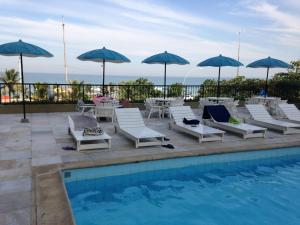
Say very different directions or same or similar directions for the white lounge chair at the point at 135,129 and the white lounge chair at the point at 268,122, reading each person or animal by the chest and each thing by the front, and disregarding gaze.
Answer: same or similar directions

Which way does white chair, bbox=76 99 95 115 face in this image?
to the viewer's right

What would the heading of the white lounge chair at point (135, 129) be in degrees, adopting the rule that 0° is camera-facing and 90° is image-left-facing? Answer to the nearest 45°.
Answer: approximately 315°

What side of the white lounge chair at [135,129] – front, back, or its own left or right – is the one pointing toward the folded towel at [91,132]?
right

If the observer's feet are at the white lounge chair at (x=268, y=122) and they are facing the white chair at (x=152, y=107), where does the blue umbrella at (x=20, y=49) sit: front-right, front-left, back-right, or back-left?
front-left

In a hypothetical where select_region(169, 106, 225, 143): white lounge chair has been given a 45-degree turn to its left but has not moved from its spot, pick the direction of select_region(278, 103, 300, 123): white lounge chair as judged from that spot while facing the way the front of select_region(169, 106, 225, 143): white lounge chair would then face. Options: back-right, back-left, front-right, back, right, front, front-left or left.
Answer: front-left

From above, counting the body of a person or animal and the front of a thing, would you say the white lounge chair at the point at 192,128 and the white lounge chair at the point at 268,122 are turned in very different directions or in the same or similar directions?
same or similar directions

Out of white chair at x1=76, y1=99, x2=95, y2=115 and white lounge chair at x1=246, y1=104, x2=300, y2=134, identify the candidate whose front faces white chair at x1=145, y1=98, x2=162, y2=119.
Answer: white chair at x1=76, y1=99, x2=95, y2=115

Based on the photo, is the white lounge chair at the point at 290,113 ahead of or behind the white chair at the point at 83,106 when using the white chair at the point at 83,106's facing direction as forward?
ahead

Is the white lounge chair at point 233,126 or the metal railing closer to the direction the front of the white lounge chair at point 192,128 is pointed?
the white lounge chair

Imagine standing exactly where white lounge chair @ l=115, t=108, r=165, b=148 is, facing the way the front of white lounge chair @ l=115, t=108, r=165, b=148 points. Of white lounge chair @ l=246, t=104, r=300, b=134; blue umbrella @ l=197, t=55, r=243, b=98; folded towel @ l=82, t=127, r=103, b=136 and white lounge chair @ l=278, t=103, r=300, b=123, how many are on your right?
1

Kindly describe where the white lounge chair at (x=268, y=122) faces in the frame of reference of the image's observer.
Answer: facing the viewer and to the right of the viewer

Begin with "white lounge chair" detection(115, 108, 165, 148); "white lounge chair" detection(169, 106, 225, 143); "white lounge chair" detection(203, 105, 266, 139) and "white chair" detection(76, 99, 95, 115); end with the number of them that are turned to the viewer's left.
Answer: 0

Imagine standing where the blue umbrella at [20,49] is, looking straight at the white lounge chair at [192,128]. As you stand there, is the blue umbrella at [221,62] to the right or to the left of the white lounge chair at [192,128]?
left
